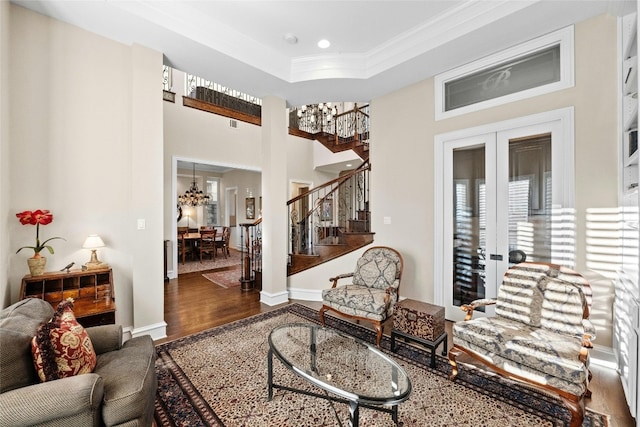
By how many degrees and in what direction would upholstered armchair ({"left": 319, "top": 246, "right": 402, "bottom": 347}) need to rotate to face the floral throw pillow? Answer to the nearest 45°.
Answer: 0° — it already faces it

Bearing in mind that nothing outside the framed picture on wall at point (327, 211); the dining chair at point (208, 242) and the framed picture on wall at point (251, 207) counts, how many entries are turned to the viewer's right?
0

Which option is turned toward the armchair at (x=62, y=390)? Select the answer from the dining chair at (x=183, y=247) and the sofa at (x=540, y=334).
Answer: the sofa at (x=540, y=334)

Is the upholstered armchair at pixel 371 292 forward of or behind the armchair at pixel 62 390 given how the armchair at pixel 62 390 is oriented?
forward

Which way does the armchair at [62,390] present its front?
to the viewer's right

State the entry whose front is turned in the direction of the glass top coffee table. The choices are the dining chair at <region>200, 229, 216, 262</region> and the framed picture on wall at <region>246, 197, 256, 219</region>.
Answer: the framed picture on wall

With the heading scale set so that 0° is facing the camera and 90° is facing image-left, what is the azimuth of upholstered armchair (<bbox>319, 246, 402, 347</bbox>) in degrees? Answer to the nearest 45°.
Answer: approximately 45°

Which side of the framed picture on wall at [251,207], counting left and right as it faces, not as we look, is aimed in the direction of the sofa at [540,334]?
front

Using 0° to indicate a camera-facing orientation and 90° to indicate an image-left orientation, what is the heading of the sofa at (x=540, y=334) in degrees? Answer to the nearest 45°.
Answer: approximately 45°

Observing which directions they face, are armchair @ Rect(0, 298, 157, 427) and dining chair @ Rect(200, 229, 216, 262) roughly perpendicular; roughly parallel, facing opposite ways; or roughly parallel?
roughly perpendicular

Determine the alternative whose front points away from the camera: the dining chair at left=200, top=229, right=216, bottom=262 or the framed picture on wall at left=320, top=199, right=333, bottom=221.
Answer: the dining chair

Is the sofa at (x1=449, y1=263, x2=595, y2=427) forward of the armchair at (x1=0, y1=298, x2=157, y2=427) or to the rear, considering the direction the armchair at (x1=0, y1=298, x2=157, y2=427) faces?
forward

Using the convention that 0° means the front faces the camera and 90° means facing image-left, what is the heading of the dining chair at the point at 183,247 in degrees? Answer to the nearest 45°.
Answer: approximately 225°

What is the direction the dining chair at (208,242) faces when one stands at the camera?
facing away from the viewer

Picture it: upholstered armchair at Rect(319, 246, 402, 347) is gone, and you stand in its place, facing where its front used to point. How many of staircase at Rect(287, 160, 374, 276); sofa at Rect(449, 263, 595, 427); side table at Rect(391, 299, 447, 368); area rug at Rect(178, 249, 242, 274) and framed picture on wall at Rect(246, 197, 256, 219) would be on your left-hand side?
2

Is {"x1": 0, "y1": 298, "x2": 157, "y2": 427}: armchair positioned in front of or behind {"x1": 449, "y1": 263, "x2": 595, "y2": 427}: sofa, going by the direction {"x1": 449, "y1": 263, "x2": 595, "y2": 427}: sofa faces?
in front

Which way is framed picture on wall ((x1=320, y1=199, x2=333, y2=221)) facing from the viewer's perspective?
toward the camera

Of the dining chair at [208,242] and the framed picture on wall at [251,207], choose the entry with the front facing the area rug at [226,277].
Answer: the framed picture on wall
